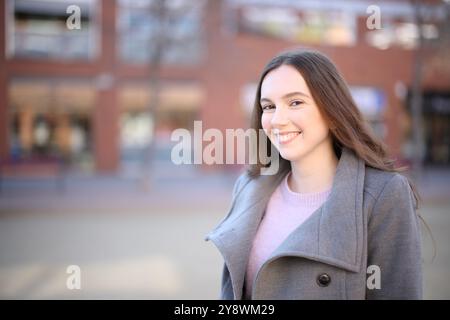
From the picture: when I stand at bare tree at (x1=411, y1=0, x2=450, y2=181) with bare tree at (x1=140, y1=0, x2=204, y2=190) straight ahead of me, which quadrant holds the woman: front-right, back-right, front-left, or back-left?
front-left

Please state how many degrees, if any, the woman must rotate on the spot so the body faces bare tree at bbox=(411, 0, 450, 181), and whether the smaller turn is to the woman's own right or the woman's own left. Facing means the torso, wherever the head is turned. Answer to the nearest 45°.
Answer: approximately 135° to the woman's own right

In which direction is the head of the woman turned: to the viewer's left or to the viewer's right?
to the viewer's left

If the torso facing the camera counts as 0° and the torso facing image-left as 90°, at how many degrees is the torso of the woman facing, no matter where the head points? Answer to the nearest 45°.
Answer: approximately 45°

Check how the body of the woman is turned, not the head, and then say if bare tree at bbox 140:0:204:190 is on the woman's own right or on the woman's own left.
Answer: on the woman's own right
